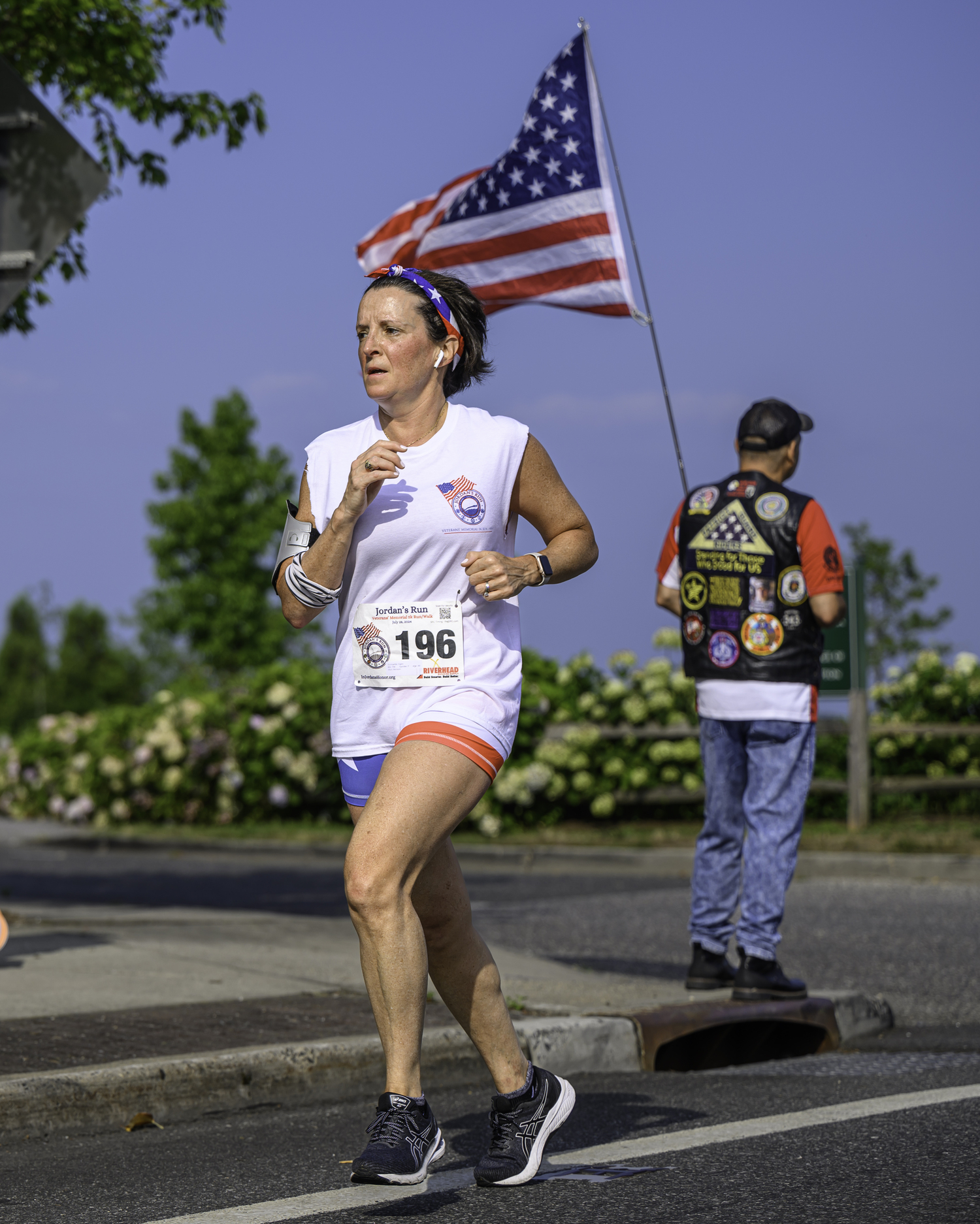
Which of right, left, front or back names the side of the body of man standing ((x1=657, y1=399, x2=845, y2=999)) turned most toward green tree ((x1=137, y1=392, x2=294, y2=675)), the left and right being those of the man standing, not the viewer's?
front

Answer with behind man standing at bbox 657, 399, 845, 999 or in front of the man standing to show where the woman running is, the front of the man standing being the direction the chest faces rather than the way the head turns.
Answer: behind

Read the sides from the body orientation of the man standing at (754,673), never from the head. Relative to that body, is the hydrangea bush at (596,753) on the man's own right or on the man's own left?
on the man's own left

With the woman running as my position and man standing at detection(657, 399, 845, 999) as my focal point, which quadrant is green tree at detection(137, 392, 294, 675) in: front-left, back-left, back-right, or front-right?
front-left

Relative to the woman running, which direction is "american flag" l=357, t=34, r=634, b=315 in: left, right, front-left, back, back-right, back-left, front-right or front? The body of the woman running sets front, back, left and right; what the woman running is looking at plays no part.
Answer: back-right

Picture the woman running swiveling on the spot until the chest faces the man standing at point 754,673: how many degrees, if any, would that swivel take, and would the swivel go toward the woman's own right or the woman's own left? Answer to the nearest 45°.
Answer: approximately 180°

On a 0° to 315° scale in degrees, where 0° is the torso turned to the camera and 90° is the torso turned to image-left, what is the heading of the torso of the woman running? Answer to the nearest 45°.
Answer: approximately 45°

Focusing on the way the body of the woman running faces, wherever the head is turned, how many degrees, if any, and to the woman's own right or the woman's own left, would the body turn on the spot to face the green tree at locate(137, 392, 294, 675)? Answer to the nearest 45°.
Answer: approximately 135° to the woman's own right

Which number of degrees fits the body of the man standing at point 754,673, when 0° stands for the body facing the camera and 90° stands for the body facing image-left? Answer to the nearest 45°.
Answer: approximately 225°

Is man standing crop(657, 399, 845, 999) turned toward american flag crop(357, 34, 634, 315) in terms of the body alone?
no

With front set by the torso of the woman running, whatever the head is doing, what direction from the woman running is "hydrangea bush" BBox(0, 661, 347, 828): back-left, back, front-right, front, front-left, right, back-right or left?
back-right

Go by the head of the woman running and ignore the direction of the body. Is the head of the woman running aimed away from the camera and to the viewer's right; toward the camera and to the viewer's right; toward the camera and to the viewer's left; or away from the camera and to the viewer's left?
toward the camera and to the viewer's left

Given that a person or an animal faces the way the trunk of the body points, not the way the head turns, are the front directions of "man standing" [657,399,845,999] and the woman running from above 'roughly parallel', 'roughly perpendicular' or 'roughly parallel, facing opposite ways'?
roughly parallel, facing opposite ways

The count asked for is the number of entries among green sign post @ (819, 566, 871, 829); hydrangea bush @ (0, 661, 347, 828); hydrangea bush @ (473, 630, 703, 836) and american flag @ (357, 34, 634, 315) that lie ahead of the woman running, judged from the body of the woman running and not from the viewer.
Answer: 0
